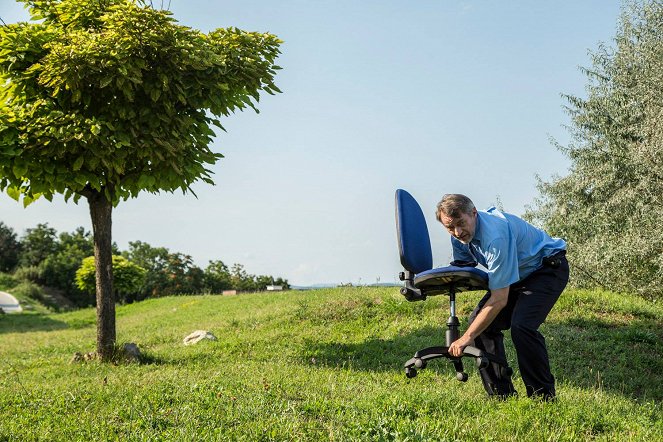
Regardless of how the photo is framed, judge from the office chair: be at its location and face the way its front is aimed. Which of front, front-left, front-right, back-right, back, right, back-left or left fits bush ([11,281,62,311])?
back

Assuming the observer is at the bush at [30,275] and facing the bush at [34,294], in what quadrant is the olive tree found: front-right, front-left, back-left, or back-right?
front-left

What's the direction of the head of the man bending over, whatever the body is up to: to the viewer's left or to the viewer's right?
to the viewer's left

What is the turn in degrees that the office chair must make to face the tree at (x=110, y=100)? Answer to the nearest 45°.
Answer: approximately 180°

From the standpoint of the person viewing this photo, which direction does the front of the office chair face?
facing the viewer and to the right of the viewer

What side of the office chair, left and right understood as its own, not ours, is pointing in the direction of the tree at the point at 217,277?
left

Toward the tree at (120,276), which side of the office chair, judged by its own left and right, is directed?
back

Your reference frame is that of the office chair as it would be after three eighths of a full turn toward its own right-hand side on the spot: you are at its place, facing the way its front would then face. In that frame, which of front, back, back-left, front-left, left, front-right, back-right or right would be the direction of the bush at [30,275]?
front-right

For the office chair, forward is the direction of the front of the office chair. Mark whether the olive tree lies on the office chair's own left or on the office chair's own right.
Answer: on the office chair's own left

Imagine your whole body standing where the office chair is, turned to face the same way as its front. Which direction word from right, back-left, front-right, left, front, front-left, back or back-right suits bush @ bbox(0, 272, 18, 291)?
back
